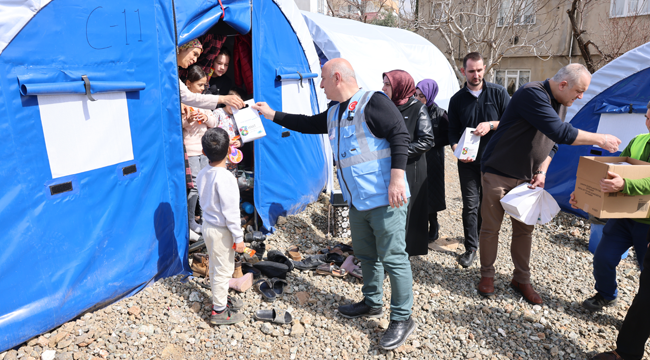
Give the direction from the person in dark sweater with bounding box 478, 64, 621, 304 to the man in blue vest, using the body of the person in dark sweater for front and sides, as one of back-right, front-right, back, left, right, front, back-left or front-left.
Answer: back-right

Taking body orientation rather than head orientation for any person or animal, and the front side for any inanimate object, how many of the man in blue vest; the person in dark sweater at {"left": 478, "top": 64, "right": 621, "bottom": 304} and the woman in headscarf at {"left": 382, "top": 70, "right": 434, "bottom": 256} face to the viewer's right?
1

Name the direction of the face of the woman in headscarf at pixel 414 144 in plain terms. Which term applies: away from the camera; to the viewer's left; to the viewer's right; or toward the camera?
to the viewer's left

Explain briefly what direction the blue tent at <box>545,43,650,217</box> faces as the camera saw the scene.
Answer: facing the viewer

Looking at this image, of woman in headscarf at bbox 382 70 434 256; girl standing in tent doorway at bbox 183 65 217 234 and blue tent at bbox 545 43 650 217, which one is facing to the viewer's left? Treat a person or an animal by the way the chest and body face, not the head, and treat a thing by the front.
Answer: the woman in headscarf

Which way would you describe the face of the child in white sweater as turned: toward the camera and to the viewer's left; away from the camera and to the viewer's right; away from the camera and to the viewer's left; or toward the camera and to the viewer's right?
away from the camera and to the viewer's left

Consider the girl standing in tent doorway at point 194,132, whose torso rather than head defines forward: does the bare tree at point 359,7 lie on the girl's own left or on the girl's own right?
on the girl's own left

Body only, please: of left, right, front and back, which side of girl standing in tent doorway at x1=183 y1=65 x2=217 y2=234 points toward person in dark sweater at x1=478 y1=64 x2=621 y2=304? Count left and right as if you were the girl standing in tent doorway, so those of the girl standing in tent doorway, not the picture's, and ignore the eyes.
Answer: front

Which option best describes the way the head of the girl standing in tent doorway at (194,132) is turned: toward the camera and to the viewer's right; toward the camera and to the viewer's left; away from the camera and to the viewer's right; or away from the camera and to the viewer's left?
toward the camera and to the viewer's right

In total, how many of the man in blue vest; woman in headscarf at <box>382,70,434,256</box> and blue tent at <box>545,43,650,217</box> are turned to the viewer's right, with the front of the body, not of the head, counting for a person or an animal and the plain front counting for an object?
0

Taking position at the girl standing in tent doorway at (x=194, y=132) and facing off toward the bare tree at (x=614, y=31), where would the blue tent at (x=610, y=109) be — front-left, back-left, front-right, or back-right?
front-right

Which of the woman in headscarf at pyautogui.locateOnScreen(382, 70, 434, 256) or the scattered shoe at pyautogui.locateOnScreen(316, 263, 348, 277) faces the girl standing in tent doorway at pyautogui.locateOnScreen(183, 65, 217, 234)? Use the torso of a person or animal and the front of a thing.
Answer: the woman in headscarf
